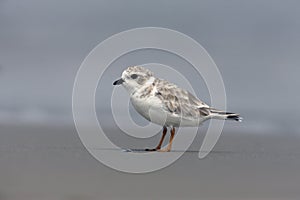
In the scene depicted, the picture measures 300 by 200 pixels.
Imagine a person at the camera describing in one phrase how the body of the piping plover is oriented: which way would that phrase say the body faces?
to the viewer's left
